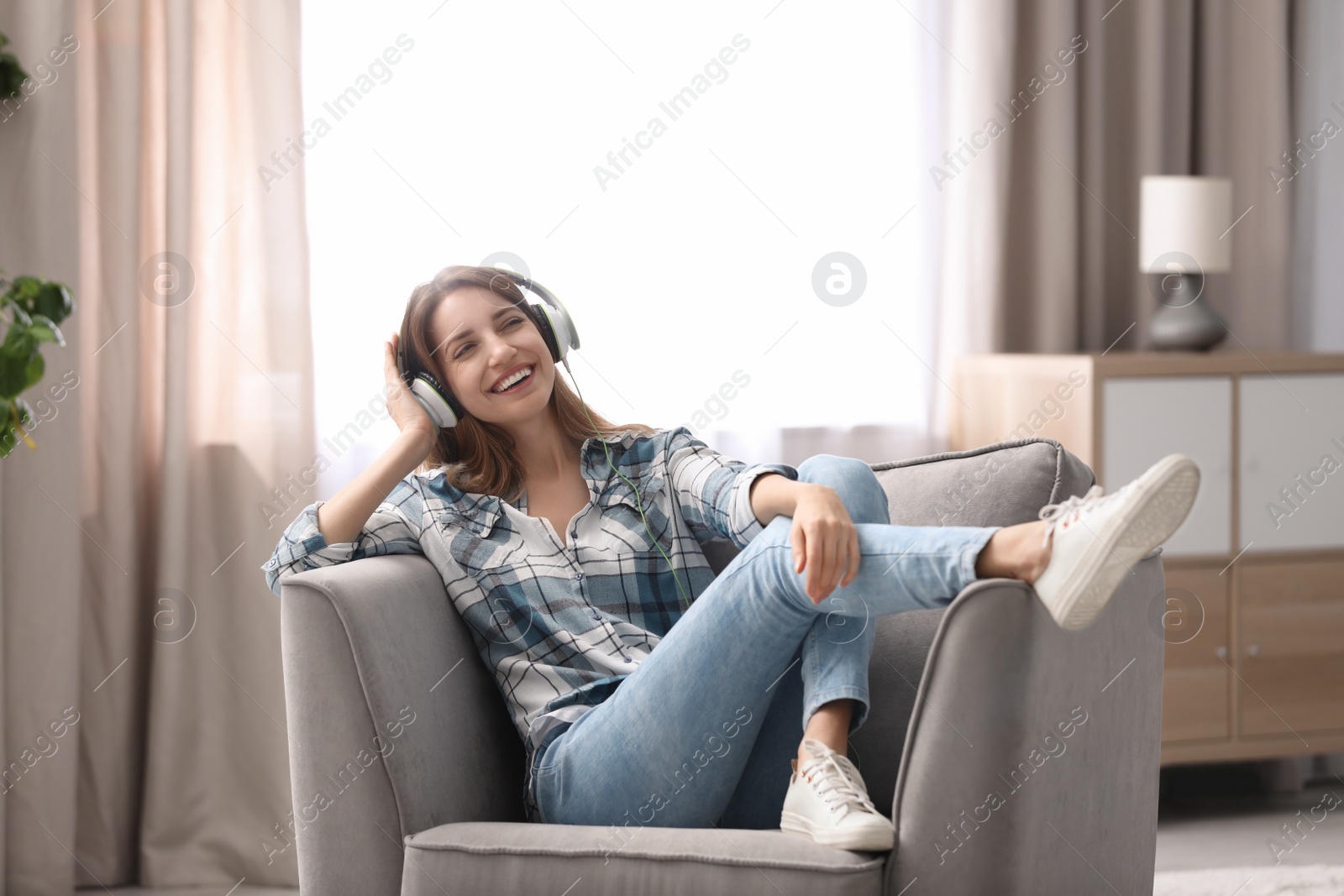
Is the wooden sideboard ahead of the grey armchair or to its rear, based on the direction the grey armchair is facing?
to the rear

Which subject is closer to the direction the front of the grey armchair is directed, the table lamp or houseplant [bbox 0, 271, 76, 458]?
the houseplant

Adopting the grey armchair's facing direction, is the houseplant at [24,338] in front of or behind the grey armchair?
in front

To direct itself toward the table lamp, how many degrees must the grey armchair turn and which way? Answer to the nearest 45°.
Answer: approximately 180°

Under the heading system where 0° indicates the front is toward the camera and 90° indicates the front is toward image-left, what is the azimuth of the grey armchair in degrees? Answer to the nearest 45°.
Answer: approximately 45°
